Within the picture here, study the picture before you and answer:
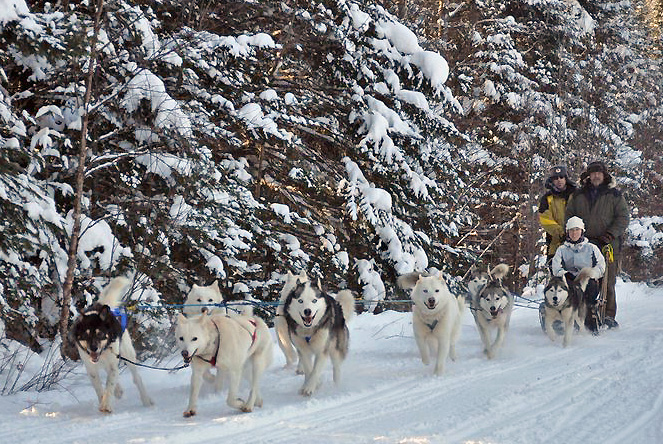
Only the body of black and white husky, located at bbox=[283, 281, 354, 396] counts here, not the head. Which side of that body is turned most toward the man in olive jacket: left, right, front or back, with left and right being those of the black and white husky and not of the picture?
back

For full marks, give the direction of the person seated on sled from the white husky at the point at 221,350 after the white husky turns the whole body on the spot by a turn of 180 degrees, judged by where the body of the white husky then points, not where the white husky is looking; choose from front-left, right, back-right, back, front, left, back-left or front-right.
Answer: front

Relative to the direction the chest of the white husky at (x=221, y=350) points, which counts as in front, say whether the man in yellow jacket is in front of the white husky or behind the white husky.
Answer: behind

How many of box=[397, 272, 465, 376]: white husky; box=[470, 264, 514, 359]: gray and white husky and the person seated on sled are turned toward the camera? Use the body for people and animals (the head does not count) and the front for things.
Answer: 3

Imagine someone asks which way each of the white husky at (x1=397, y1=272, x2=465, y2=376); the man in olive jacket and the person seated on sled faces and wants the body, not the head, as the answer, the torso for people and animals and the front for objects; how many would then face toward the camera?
3

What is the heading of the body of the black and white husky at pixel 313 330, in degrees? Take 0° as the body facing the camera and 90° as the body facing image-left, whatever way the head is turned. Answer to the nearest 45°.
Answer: approximately 45°

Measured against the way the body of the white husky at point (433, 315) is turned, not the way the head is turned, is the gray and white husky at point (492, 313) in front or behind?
behind

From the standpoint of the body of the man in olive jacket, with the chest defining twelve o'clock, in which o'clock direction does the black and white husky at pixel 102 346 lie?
The black and white husky is roughly at 1 o'clock from the man in olive jacket.

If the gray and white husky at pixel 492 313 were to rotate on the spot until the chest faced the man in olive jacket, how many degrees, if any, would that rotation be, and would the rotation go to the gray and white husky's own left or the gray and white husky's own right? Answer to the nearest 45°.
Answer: approximately 135° to the gray and white husky's own left

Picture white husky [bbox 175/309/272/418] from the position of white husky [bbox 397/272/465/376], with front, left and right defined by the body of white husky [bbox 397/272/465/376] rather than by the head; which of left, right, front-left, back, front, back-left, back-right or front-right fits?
front-right

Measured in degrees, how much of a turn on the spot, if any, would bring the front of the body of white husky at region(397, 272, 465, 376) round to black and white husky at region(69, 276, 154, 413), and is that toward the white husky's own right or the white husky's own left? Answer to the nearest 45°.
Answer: approximately 45° to the white husky's own right
